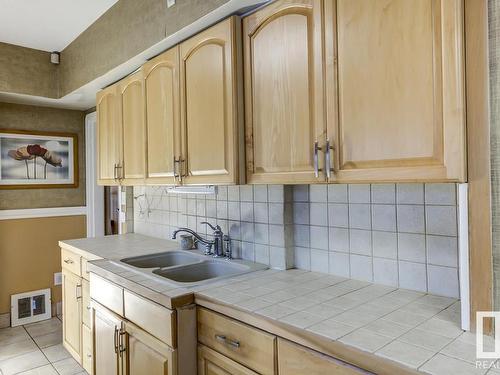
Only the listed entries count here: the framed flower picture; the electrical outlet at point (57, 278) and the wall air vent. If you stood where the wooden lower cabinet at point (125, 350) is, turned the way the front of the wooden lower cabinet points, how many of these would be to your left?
0

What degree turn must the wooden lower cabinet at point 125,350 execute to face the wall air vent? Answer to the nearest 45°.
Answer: approximately 90° to its right

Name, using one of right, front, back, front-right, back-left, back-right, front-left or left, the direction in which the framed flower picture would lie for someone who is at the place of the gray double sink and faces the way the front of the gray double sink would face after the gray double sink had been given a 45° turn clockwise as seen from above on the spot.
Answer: front-right

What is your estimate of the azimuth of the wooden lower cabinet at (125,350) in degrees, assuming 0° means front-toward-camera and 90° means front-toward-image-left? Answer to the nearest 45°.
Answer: approximately 45°

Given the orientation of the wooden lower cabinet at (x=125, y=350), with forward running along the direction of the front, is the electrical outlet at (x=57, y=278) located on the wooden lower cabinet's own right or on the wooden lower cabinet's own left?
on the wooden lower cabinet's own right

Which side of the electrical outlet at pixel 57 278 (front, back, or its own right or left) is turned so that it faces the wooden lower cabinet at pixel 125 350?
front

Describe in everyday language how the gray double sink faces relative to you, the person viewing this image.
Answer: facing the viewer and to the left of the viewer

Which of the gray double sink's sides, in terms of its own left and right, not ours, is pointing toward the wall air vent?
right

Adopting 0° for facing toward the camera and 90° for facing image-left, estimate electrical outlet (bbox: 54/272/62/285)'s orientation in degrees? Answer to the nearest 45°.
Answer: approximately 0°

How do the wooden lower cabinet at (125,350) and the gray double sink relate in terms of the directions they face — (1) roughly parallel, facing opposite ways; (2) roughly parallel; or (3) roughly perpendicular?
roughly parallel

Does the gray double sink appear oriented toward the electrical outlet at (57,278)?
no

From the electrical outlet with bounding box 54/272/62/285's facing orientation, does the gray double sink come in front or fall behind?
in front

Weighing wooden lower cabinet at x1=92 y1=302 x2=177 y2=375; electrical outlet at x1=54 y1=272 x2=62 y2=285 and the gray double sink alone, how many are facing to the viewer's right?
0

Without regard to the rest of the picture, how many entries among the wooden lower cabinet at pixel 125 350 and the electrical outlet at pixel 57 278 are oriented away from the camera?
0
